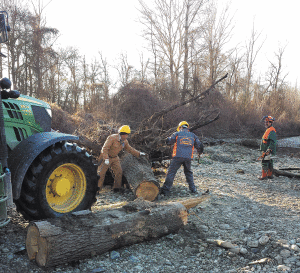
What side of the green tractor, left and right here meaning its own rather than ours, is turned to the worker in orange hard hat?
front

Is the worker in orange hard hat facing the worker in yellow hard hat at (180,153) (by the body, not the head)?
yes

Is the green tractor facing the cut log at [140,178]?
yes

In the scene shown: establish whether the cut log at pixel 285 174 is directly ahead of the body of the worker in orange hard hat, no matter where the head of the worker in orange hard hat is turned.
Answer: no

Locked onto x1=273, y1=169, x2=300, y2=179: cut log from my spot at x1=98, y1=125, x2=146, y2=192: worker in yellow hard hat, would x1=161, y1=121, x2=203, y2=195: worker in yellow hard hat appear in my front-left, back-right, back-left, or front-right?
front-right

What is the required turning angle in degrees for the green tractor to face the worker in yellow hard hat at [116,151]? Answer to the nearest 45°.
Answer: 0° — it already faces them

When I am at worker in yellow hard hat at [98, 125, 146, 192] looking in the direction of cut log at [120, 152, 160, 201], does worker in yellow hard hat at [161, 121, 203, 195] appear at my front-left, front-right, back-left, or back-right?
front-left
